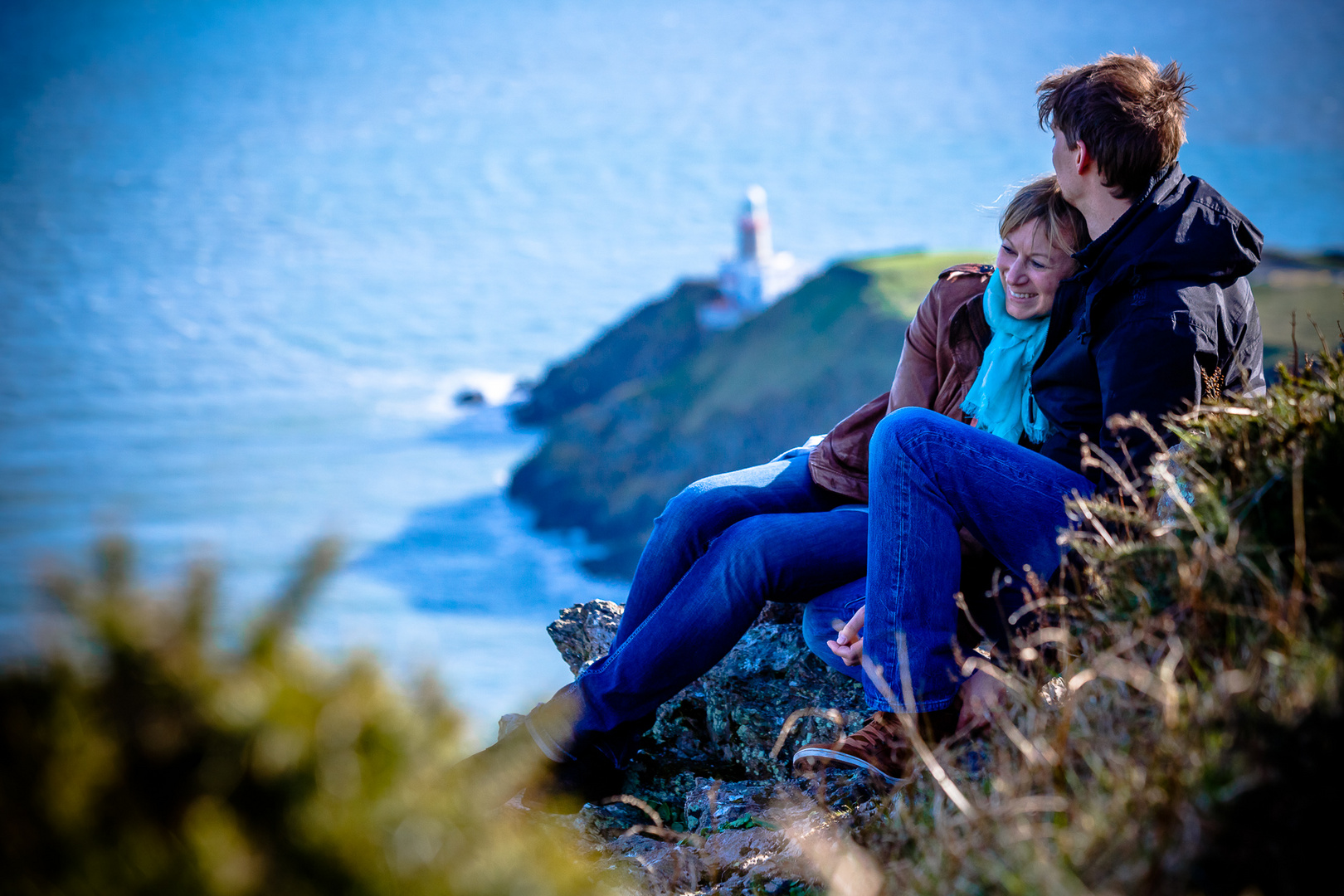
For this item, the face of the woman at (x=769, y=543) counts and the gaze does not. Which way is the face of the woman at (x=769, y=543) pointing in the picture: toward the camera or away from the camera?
toward the camera

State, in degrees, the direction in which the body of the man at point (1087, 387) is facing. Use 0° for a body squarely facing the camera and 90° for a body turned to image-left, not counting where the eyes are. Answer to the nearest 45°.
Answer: approximately 90°

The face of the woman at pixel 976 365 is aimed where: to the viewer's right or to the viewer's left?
to the viewer's left

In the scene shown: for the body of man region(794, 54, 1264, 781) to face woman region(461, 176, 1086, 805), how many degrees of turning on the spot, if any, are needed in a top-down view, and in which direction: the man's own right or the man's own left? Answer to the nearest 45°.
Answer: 0° — they already face them
